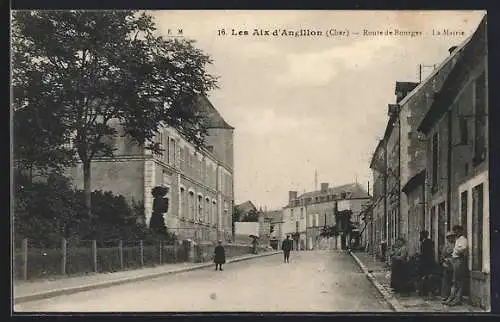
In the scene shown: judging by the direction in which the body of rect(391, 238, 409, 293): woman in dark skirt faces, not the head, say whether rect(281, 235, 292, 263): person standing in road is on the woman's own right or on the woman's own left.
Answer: on the woman's own right

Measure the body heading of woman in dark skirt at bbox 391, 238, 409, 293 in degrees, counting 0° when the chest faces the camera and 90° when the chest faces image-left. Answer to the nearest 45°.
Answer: approximately 45°
